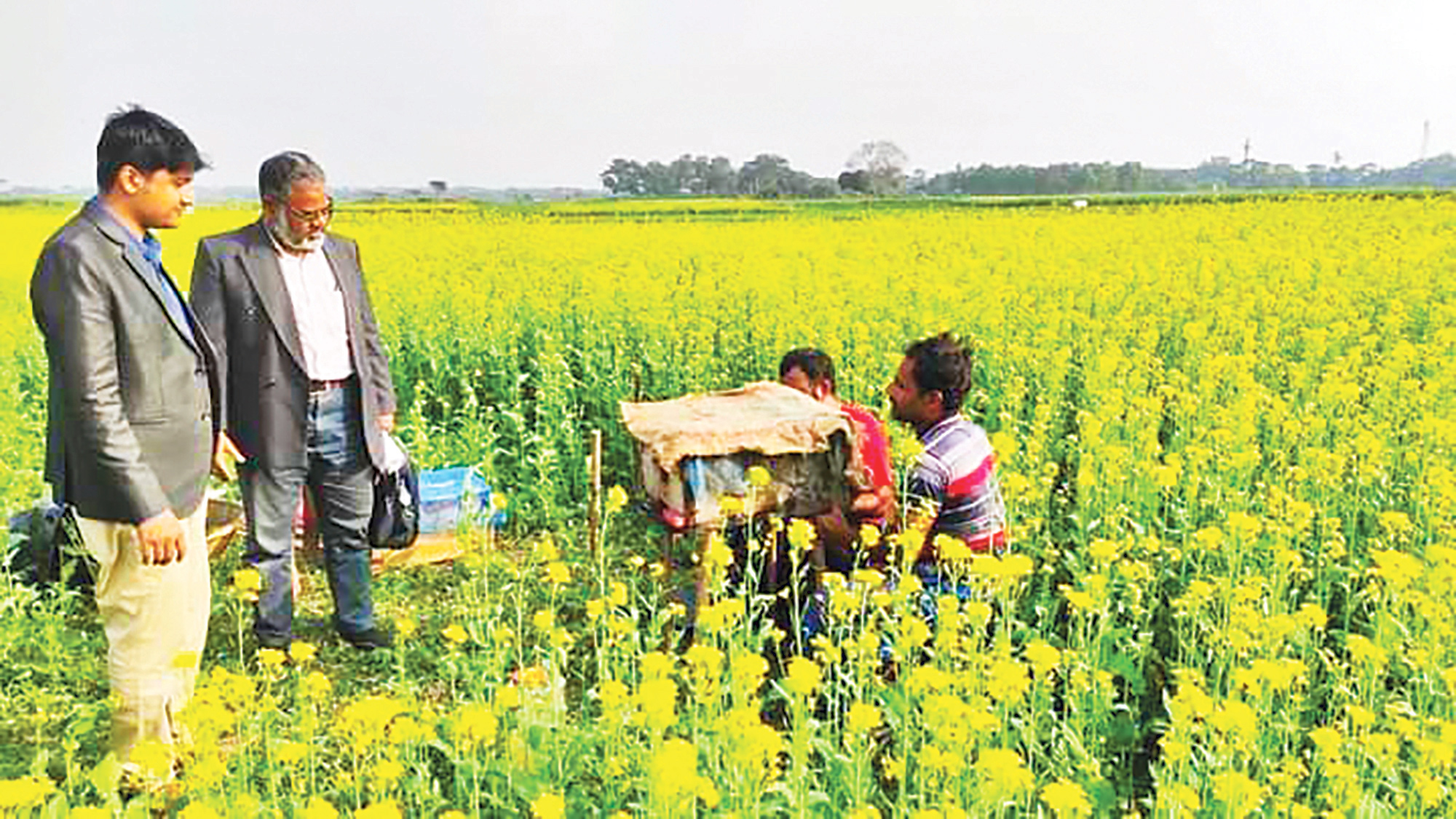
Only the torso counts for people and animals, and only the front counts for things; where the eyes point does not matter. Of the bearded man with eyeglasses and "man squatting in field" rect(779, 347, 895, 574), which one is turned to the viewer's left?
the man squatting in field

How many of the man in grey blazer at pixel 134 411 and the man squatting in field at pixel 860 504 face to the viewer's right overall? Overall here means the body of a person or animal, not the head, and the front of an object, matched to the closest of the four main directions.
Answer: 1

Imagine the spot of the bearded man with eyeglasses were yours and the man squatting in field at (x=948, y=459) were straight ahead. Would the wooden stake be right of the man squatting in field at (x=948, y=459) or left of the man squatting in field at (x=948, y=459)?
left

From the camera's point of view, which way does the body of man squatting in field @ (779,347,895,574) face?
to the viewer's left

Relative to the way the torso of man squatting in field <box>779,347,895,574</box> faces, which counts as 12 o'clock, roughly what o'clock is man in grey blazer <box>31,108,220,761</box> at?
The man in grey blazer is roughly at 11 o'clock from the man squatting in field.

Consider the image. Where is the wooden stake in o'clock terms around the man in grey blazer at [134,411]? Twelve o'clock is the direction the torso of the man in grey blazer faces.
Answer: The wooden stake is roughly at 11 o'clock from the man in grey blazer.

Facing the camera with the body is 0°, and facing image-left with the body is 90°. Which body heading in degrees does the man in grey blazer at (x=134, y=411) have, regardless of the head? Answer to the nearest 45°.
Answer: approximately 270°

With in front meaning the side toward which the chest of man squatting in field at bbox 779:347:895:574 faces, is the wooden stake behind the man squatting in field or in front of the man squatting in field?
in front

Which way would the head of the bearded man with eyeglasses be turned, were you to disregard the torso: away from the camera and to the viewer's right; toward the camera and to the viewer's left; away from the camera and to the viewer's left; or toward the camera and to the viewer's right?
toward the camera and to the viewer's right

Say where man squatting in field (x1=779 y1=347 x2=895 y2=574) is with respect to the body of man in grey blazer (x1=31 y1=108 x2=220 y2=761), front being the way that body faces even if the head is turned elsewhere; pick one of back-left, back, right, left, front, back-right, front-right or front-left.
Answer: front

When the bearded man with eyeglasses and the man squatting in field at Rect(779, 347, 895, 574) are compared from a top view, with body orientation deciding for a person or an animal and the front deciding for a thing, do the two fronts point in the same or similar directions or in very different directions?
very different directions

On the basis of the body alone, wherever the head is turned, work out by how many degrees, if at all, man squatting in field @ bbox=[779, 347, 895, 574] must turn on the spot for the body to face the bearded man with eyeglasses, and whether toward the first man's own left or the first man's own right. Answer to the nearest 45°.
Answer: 0° — they already face them
